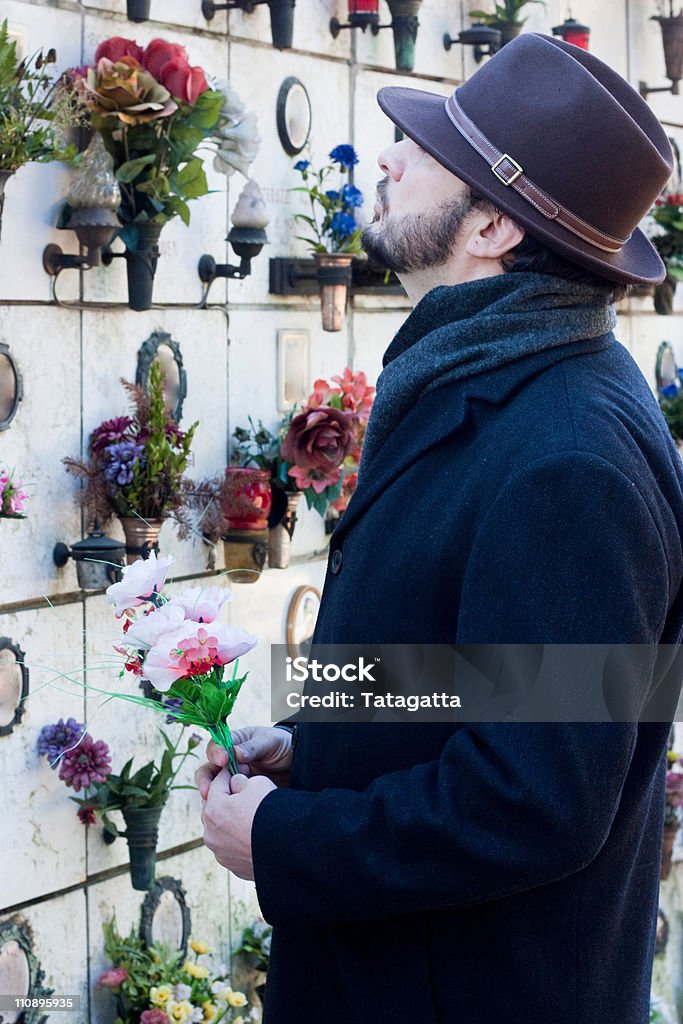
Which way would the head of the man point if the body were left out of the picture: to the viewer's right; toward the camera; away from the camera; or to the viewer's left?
to the viewer's left

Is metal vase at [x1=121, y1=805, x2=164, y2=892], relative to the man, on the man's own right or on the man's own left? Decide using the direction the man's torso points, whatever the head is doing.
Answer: on the man's own right

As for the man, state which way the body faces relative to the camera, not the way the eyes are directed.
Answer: to the viewer's left

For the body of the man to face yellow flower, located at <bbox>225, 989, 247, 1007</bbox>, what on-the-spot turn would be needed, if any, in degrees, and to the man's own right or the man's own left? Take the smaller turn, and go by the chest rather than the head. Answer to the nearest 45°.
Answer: approximately 90° to the man's own right

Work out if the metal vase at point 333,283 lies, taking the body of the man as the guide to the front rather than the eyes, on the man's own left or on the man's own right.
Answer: on the man's own right

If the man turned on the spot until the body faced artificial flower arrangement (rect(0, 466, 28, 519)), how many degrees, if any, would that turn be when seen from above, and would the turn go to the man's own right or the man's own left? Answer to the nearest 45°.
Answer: approximately 45° to the man's own right

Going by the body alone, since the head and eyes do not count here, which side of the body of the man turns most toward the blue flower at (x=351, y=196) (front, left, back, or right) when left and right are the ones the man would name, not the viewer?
right

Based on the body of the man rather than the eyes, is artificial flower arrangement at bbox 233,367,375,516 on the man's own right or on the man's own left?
on the man's own right

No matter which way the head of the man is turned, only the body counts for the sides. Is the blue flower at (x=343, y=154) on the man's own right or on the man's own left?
on the man's own right
